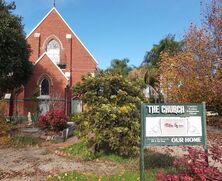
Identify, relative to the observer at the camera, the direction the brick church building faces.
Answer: facing the viewer

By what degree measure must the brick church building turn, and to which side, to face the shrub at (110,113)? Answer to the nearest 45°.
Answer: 0° — it already faces it

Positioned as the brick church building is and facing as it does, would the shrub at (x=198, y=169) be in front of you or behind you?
in front

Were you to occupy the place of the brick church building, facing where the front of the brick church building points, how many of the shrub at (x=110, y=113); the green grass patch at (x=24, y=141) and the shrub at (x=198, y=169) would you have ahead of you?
3

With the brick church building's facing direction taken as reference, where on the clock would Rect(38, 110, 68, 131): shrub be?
The shrub is roughly at 12 o'clock from the brick church building.

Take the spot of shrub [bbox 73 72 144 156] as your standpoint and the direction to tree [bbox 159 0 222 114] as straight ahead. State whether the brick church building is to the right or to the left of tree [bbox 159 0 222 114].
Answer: left

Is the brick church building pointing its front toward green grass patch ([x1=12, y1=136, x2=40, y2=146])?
yes

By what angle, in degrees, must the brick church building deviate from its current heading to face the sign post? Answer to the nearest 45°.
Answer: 0° — it already faces it

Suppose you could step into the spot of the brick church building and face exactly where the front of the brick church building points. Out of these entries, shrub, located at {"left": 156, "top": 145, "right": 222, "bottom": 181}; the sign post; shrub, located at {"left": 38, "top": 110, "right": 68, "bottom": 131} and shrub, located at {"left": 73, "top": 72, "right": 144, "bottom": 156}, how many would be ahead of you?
4

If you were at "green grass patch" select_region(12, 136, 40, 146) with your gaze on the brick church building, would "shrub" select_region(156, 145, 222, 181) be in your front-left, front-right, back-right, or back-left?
back-right
